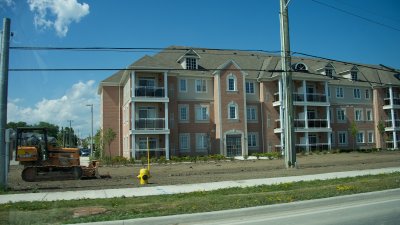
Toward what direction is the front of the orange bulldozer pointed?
to the viewer's right

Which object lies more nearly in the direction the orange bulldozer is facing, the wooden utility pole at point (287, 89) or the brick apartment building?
the wooden utility pole

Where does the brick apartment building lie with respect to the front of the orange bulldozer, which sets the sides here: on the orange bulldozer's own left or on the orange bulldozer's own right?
on the orange bulldozer's own left

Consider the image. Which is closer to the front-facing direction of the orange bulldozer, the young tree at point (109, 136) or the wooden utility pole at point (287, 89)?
the wooden utility pole

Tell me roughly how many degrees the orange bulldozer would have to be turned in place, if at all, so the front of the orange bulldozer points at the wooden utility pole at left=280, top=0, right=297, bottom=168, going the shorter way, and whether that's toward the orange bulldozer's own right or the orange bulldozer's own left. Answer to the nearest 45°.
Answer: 0° — it already faces it

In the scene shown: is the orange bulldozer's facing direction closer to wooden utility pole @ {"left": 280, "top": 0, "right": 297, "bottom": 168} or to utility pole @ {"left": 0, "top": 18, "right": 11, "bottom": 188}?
the wooden utility pole

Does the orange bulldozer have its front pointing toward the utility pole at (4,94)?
no

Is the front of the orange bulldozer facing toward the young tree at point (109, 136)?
no
